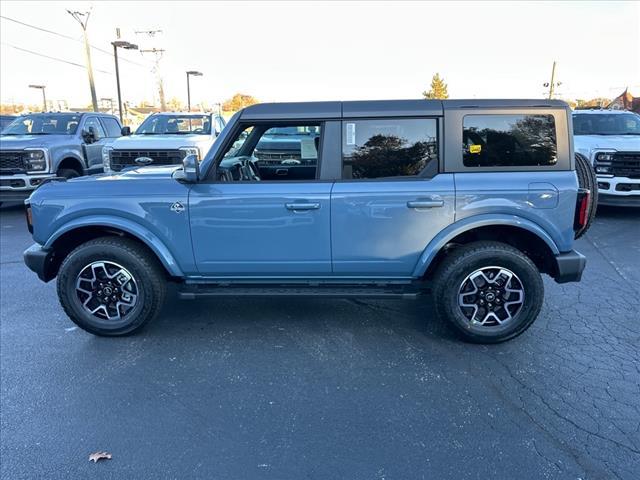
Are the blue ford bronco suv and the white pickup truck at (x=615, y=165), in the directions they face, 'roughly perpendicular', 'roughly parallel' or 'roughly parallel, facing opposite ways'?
roughly perpendicular

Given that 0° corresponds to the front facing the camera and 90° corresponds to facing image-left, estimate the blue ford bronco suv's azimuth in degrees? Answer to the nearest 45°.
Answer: approximately 90°

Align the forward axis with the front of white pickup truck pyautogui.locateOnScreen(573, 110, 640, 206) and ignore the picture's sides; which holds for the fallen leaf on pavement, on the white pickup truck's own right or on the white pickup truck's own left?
on the white pickup truck's own right

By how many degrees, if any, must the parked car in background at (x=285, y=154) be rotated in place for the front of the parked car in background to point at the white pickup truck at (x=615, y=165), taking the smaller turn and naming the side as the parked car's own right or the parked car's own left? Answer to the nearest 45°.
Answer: approximately 135° to the parked car's own left

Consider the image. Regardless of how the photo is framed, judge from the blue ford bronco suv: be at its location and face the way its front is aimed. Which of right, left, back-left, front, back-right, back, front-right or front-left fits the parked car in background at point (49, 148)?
front-right

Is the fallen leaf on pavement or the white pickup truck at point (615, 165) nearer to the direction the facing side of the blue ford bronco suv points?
the fallen leaf on pavement

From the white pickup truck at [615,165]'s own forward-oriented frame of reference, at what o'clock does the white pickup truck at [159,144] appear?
the white pickup truck at [159,144] is roughly at 4 o'clock from the white pickup truck at [615,165].

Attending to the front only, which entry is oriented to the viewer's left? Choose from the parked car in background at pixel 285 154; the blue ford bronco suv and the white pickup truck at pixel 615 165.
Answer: the blue ford bronco suv

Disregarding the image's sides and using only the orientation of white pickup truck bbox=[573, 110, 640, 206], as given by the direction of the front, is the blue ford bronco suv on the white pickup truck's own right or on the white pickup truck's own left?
on the white pickup truck's own right

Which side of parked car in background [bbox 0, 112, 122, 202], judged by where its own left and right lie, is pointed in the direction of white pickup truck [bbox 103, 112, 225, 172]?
left

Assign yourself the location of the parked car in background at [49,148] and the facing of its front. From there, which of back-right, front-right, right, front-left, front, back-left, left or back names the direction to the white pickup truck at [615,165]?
left

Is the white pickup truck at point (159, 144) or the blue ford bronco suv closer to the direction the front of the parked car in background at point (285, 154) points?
the blue ford bronco suv

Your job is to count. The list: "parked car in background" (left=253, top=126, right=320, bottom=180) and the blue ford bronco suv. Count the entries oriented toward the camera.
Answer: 1
